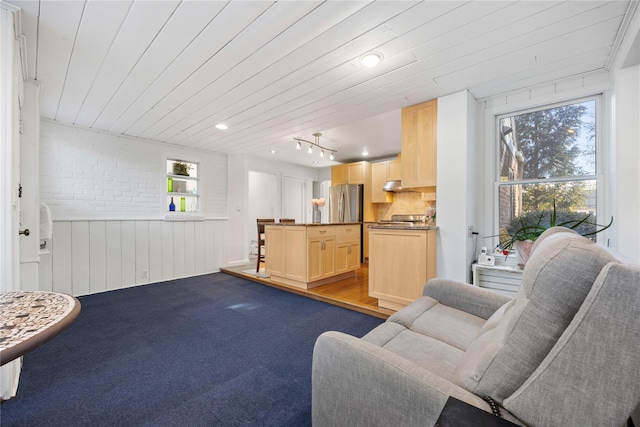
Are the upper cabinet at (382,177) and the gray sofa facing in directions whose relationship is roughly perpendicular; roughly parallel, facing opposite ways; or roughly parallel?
roughly perpendicular

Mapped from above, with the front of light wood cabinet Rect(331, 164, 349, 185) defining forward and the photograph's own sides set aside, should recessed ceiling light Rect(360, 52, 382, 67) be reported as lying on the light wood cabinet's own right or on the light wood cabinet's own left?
on the light wood cabinet's own left

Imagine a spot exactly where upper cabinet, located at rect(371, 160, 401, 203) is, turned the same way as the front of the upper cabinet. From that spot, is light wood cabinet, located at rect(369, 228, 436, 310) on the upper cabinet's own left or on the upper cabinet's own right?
on the upper cabinet's own left

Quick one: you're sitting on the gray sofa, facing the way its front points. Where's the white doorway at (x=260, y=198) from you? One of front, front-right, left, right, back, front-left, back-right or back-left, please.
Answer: front

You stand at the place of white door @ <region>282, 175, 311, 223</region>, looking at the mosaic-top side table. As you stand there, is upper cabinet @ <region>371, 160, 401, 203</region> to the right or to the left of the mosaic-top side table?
left

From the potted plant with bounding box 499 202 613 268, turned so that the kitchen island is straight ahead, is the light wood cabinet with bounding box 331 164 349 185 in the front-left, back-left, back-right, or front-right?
front-right

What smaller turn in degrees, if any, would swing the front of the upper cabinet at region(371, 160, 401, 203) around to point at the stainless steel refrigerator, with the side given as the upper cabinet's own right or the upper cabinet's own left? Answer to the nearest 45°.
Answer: approximately 45° to the upper cabinet's own right

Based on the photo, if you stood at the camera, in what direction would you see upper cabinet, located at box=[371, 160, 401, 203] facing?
facing the viewer and to the left of the viewer

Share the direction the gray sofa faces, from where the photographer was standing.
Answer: facing away from the viewer and to the left of the viewer

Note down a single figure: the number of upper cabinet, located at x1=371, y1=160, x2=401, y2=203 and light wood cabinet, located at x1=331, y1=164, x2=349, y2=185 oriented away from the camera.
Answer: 0

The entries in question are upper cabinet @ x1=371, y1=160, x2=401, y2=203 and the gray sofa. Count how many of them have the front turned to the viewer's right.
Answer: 0

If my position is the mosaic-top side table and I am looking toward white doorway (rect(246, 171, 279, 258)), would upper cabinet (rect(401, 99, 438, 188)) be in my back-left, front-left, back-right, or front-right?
front-right

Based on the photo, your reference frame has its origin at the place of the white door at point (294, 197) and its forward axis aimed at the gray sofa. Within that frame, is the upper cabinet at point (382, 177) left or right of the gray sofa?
left

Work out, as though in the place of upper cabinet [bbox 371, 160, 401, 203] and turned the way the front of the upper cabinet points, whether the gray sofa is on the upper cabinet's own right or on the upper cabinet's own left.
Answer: on the upper cabinet's own left

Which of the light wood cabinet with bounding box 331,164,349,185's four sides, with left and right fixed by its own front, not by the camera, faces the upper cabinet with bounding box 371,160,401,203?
left

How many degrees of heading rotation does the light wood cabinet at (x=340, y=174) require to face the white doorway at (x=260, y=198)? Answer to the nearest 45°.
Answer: approximately 45° to its right
